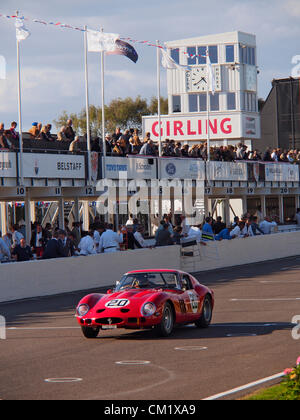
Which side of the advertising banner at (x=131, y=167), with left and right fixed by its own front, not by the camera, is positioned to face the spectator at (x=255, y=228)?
left

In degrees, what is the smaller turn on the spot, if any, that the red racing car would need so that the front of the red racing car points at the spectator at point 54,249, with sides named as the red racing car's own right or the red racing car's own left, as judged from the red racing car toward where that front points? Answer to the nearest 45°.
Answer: approximately 135° to the red racing car's own right

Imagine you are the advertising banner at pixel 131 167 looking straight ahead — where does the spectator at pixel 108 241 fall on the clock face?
The spectator is roughly at 12 o'clock from the advertising banner.

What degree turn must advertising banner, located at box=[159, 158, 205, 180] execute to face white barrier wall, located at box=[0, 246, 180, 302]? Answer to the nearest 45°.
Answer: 0° — it already faces it

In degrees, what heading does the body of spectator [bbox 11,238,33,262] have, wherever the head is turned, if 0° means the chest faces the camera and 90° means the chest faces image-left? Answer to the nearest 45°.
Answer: approximately 0°

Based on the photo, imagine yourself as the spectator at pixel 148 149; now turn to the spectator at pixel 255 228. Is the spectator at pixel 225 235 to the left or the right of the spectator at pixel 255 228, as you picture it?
right
